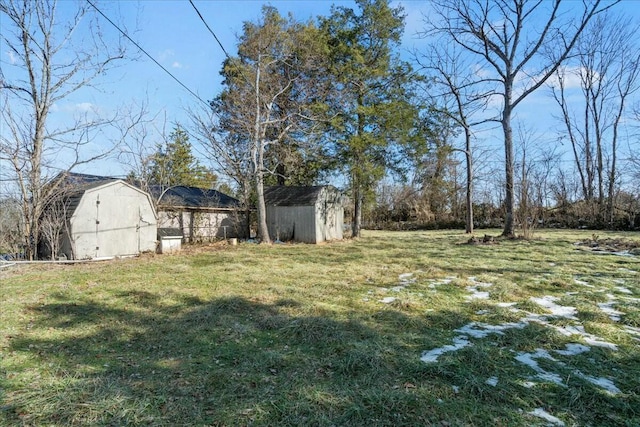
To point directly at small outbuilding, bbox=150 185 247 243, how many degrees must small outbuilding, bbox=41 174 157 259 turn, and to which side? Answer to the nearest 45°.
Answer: approximately 90° to its left

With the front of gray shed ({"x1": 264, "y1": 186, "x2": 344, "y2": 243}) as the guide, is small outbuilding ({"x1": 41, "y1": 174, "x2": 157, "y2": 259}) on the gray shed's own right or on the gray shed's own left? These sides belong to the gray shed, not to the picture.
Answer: on the gray shed's own right

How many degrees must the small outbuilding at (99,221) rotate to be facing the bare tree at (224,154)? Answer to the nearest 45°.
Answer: approximately 90° to its left

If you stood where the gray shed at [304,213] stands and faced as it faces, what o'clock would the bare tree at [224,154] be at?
The bare tree is roughly at 4 o'clock from the gray shed.

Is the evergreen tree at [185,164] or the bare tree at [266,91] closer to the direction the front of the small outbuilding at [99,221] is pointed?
the bare tree

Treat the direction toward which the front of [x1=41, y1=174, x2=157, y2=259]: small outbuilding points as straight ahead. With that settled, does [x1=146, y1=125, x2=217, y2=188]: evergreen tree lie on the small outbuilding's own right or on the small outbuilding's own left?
on the small outbuilding's own left

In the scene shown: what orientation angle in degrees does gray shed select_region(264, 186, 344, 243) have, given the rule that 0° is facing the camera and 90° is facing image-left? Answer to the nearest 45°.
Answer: approximately 315°

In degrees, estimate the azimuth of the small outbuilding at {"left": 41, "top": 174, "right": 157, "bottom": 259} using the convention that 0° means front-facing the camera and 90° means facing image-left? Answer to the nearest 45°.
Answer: approximately 315°
